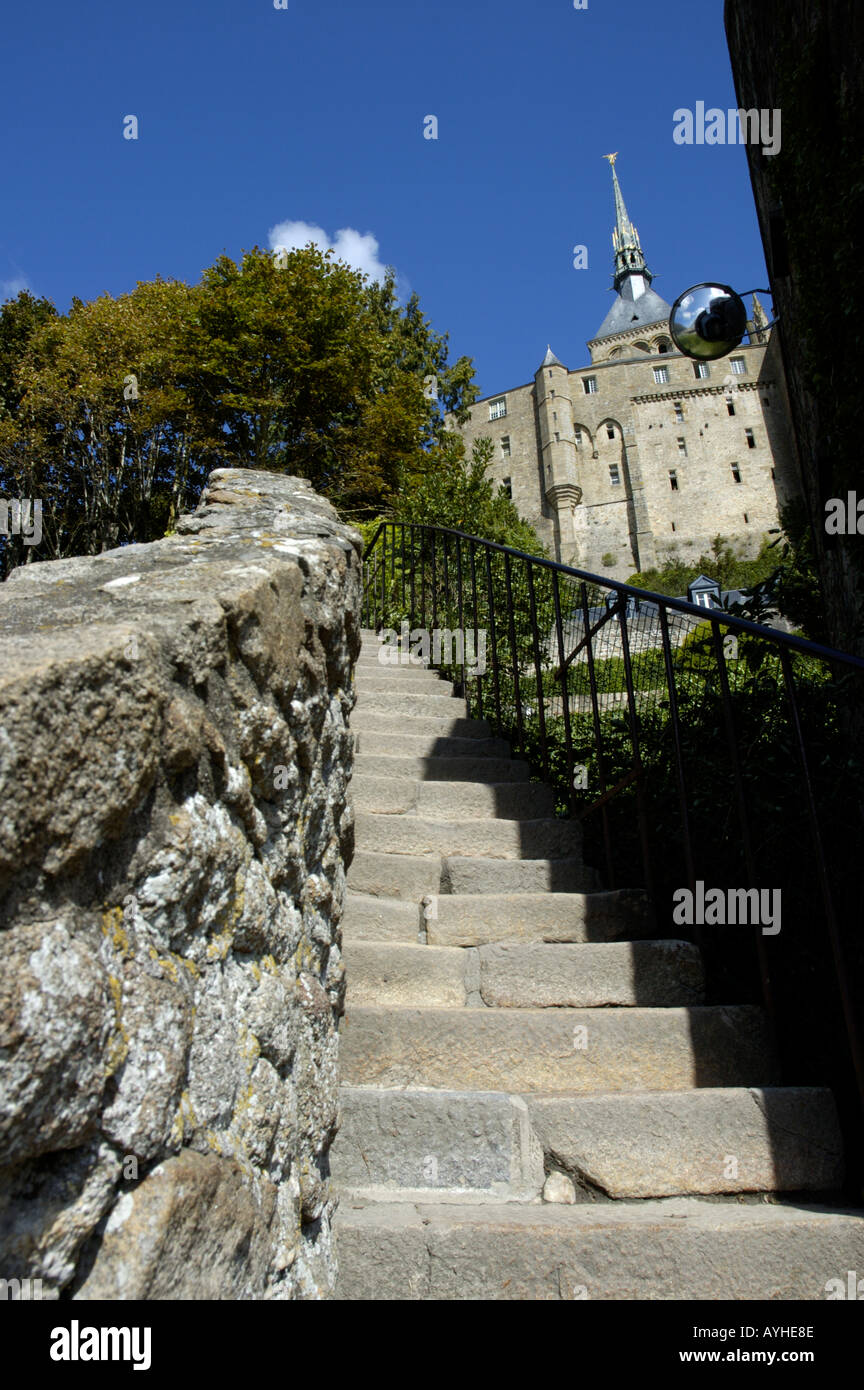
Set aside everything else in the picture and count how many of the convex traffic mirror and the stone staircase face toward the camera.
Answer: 2

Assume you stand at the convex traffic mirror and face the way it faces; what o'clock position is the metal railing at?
The metal railing is roughly at 12 o'clock from the convex traffic mirror.

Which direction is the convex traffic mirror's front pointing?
toward the camera

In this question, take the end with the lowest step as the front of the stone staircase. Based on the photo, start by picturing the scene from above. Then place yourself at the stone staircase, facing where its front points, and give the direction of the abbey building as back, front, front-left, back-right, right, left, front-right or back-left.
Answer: back

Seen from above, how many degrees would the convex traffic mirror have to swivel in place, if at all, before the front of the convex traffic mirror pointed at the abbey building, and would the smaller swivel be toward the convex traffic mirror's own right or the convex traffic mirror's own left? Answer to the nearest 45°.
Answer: approximately 180°

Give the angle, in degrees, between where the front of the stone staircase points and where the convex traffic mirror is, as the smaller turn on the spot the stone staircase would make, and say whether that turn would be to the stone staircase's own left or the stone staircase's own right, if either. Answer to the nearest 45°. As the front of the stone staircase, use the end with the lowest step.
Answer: approximately 180°

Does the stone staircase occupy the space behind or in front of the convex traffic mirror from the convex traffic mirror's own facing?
in front

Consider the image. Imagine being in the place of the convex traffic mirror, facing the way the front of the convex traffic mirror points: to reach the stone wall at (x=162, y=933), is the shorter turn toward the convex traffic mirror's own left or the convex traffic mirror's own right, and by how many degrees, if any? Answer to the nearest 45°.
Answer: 0° — it already faces it

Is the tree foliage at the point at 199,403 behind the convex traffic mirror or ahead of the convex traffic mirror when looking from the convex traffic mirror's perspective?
behind

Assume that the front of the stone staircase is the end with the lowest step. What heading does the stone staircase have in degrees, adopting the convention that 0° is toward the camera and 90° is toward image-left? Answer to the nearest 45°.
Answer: approximately 0°

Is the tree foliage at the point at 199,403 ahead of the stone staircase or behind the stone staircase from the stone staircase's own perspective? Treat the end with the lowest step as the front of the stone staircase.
behind

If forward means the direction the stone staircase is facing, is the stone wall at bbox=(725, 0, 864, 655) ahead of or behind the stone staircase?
behind
